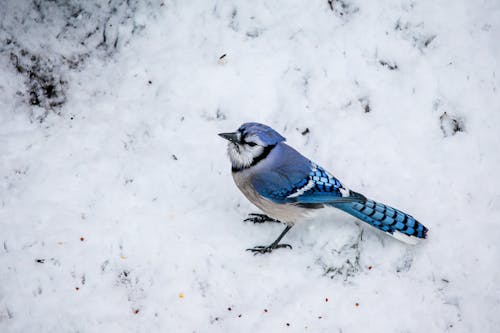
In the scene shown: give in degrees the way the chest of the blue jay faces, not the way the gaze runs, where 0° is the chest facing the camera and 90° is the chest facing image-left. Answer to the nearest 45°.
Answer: approximately 90°
